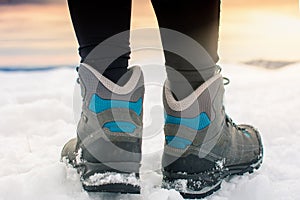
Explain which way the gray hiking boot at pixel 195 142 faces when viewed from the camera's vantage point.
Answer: facing away from the viewer and to the right of the viewer
